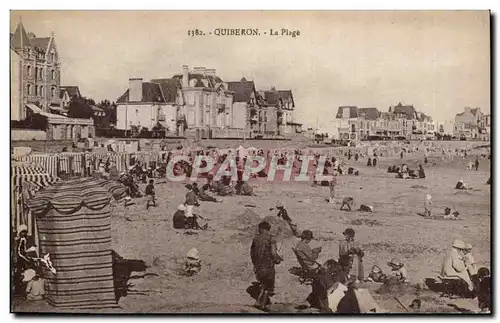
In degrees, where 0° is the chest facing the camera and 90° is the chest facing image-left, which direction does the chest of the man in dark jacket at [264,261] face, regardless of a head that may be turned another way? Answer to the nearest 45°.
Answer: approximately 225°
